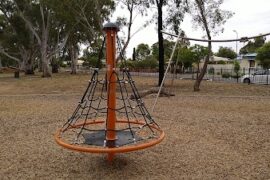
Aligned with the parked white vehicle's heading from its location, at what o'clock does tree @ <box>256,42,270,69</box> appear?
The tree is roughly at 3 o'clock from the parked white vehicle.

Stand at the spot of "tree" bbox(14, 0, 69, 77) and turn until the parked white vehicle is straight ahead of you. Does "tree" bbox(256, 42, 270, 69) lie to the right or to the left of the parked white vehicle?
left

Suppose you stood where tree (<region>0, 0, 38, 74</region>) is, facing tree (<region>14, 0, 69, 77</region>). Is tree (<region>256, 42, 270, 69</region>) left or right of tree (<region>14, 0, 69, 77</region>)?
left

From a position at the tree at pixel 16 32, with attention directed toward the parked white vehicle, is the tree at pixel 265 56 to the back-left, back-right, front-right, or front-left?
front-left

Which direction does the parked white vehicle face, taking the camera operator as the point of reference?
facing to the left of the viewer

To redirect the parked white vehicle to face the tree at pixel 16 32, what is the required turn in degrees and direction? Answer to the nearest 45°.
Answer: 0° — it already faces it

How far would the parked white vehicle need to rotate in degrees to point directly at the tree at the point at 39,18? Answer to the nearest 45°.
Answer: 0° — it already faces it
